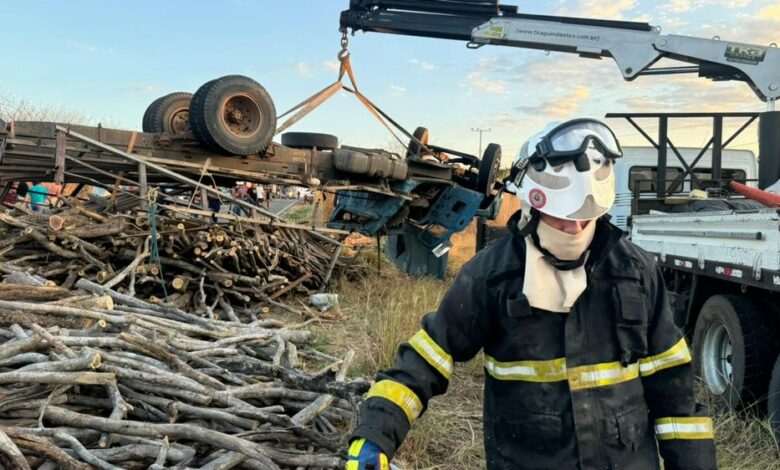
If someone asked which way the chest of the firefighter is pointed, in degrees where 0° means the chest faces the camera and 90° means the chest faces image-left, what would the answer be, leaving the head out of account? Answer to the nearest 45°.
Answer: approximately 0°

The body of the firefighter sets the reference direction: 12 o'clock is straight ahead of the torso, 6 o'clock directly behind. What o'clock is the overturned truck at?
The overturned truck is roughly at 5 o'clock from the firefighter.

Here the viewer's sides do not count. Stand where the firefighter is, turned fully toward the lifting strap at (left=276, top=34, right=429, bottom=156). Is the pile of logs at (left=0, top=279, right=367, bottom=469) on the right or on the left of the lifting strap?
left

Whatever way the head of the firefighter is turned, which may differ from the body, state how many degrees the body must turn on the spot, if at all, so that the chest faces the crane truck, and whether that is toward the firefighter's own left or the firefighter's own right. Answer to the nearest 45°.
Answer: approximately 180°

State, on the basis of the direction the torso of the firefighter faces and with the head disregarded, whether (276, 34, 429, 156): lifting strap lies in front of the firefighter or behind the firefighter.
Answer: behind

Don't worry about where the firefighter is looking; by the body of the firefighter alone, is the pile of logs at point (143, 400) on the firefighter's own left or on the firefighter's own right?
on the firefighter's own right
